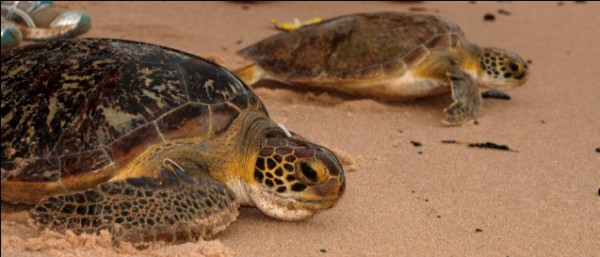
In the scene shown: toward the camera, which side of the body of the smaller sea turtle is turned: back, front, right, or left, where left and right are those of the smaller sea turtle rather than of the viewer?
right

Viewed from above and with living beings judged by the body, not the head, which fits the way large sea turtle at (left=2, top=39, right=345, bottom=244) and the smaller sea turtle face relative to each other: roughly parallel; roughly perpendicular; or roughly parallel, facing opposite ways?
roughly parallel

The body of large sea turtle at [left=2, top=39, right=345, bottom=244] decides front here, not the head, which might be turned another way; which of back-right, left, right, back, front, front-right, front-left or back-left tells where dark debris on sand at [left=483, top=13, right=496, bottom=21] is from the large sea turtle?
front-left

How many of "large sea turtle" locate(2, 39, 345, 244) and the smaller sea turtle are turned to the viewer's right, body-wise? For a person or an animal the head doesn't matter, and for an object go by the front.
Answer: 2

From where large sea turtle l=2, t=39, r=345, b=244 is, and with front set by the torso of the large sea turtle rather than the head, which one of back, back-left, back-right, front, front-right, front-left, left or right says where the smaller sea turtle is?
front-left

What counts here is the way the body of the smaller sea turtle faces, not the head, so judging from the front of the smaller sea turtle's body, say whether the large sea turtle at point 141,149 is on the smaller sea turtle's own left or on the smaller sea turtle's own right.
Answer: on the smaller sea turtle's own right

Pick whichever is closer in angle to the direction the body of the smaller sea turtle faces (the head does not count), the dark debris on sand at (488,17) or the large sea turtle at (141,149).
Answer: the dark debris on sand

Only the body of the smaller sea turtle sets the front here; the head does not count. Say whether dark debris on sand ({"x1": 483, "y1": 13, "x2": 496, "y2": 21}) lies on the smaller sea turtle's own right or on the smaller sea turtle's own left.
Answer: on the smaller sea turtle's own left

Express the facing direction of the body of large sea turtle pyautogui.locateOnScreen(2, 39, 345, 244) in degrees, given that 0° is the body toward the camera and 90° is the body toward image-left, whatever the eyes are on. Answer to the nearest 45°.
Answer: approximately 270°
